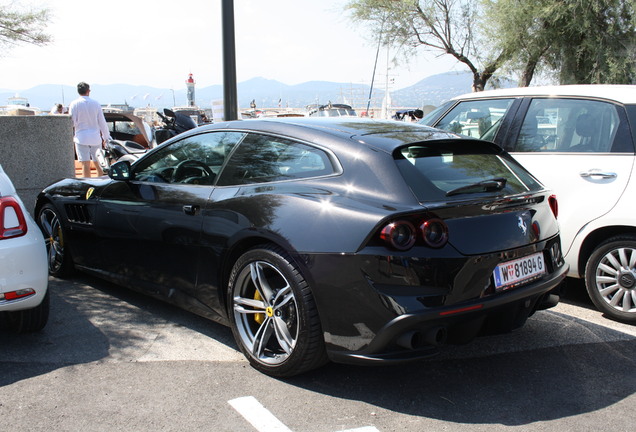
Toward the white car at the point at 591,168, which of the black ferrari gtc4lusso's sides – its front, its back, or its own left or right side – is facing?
right

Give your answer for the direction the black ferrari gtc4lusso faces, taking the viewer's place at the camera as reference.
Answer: facing away from the viewer and to the left of the viewer

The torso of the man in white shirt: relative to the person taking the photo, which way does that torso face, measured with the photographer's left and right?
facing away from the viewer

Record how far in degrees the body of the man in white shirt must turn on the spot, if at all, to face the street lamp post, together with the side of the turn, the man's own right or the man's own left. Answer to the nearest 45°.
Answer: approximately 135° to the man's own right

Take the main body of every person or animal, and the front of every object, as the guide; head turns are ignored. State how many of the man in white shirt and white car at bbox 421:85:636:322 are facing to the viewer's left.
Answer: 1

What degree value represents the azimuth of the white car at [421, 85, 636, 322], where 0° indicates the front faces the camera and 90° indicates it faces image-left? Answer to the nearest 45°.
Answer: approximately 90°

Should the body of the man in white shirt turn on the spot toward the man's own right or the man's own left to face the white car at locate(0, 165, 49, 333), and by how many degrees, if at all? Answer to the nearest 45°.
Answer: approximately 180°

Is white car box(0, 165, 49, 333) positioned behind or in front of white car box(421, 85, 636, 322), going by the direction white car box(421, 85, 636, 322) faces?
in front

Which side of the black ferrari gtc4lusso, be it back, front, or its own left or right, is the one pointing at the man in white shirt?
front

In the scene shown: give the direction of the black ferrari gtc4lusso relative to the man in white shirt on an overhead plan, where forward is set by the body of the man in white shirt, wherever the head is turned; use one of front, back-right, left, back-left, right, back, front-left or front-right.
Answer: back

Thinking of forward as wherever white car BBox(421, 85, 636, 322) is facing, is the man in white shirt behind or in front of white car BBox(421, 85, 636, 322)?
in front

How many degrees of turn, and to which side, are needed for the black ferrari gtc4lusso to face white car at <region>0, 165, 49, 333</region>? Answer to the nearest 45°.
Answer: approximately 45° to its left

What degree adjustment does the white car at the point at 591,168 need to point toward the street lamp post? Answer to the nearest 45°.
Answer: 0° — it already faces it

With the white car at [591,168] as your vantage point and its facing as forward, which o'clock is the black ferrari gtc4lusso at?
The black ferrari gtc4lusso is roughly at 10 o'clock from the white car.

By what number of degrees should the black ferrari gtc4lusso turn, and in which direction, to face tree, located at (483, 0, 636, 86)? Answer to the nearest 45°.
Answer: approximately 90° to its right

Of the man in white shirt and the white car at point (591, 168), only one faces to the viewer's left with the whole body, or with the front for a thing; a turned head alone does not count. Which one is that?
the white car
